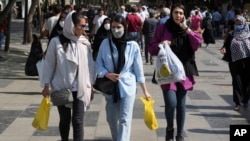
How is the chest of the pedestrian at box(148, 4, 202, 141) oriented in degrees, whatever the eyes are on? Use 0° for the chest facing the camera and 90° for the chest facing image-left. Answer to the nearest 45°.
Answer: approximately 0°

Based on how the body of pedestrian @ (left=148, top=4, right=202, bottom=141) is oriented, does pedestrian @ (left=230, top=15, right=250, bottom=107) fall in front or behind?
behind

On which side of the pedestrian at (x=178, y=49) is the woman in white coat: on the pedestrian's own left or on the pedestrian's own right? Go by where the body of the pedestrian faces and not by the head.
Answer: on the pedestrian's own right

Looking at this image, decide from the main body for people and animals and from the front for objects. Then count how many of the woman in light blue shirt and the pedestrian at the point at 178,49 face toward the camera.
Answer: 2

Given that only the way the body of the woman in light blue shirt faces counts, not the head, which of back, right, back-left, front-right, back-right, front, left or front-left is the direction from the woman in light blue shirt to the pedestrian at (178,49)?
back-left

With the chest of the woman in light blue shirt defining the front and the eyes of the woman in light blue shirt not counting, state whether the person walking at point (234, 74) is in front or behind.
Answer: behind

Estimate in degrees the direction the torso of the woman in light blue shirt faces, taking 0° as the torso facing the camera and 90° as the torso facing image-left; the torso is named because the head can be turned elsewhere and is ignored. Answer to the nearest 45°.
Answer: approximately 0°

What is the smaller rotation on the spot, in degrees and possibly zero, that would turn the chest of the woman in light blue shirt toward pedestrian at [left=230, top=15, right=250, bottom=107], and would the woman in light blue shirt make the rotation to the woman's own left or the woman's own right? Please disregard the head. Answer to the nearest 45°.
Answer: approximately 135° to the woman's own left
